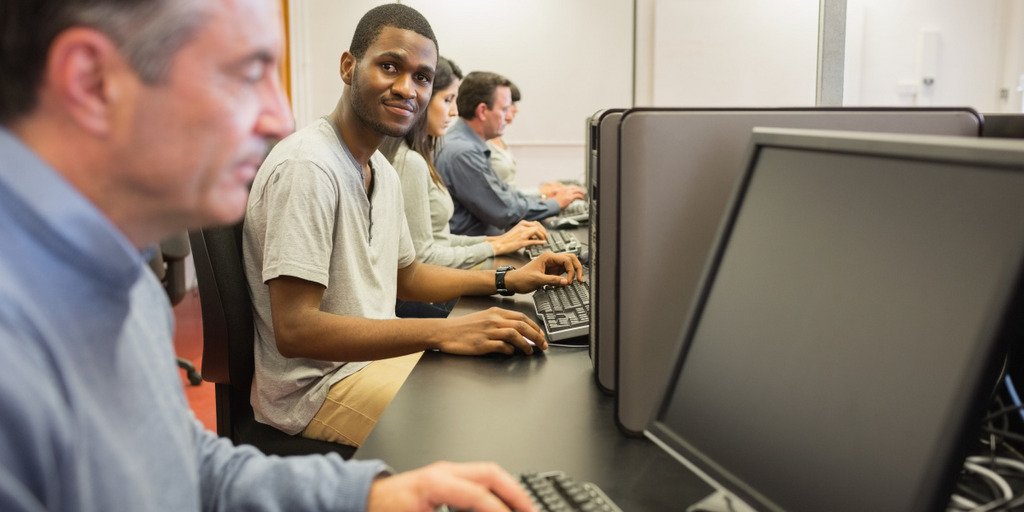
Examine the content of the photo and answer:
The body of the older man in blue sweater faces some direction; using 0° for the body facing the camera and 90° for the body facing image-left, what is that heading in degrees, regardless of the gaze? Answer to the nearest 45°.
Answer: approximately 270°

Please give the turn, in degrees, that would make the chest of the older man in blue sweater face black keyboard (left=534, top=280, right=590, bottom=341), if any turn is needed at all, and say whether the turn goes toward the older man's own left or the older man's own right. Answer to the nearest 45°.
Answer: approximately 45° to the older man's own left

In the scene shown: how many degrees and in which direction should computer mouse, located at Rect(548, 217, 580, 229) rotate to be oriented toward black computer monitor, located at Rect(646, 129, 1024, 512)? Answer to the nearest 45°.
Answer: approximately 90° to its right

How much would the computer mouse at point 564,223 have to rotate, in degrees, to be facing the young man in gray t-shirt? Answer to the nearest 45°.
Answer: approximately 90° to its right

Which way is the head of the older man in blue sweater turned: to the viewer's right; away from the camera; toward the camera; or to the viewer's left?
to the viewer's right

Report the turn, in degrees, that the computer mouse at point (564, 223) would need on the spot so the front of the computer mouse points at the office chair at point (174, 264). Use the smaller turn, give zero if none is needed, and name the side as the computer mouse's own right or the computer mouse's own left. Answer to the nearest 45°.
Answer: approximately 135° to the computer mouse's own right

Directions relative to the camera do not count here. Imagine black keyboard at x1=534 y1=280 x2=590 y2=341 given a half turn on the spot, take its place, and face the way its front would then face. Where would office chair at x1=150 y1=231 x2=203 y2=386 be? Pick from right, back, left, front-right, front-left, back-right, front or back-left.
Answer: back-left

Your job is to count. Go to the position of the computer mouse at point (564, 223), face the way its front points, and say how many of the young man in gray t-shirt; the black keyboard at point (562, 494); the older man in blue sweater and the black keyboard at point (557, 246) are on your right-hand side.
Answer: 4

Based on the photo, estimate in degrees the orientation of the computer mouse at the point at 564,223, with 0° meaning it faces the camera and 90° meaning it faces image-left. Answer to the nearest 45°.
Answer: approximately 270°

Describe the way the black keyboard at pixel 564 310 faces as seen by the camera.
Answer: facing to the left of the viewer

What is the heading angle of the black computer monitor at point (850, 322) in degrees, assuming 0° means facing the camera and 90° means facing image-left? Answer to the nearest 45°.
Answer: approximately 45°

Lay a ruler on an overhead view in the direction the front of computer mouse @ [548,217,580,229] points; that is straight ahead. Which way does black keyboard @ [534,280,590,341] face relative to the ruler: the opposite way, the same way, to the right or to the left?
the opposite way

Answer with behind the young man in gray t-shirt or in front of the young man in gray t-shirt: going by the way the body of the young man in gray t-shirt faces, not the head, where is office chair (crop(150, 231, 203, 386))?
behind
